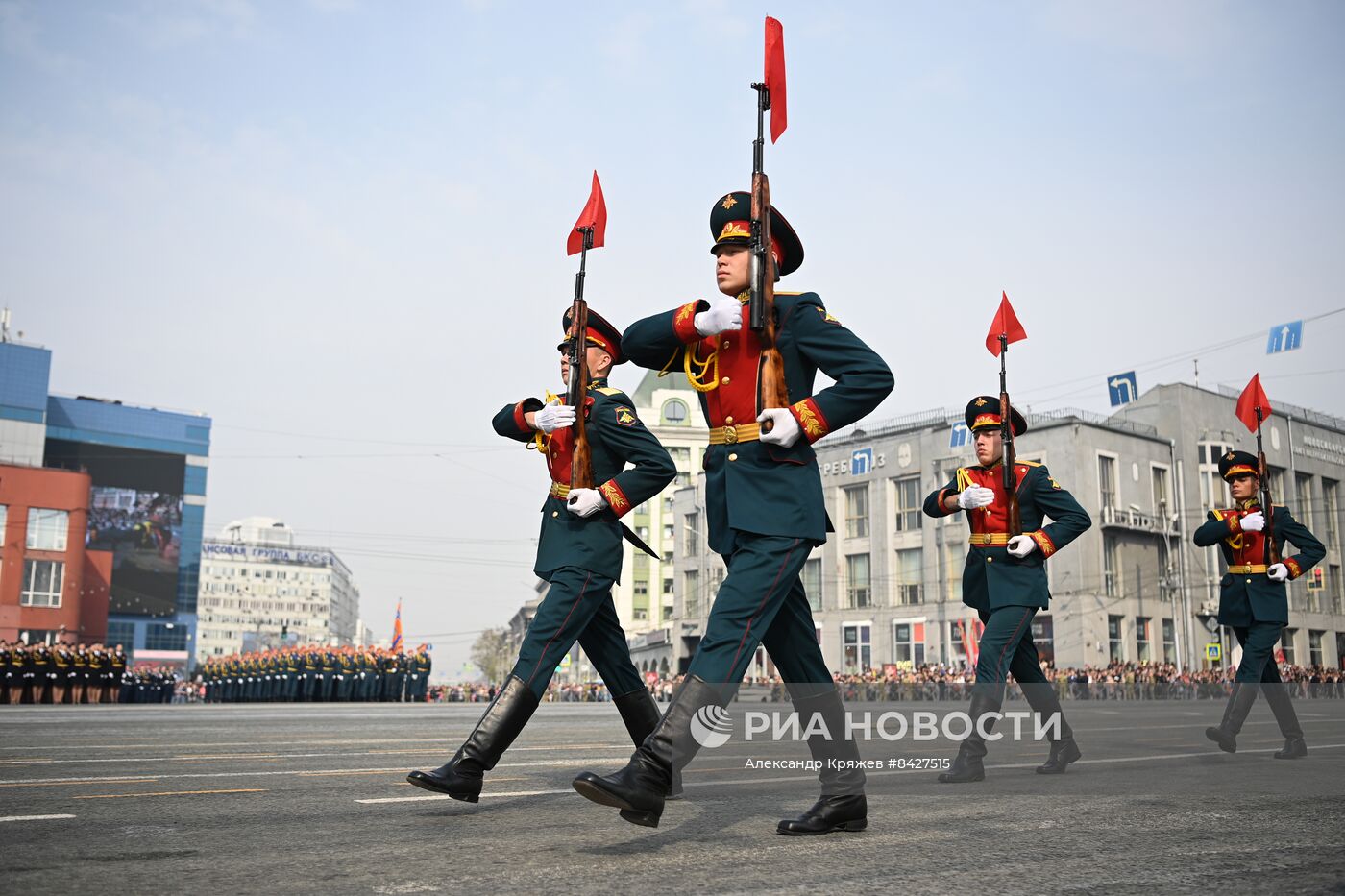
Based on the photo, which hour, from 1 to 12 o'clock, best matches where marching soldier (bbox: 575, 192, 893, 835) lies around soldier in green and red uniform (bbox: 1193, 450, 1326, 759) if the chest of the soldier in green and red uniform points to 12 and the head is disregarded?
The marching soldier is roughly at 11 o'clock from the soldier in green and red uniform.

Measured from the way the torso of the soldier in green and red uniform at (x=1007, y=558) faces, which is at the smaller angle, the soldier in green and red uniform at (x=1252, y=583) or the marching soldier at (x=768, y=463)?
the marching soldier

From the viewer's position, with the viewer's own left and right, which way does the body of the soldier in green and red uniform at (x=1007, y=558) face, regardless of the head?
facing the viewer and to the left of the viewer

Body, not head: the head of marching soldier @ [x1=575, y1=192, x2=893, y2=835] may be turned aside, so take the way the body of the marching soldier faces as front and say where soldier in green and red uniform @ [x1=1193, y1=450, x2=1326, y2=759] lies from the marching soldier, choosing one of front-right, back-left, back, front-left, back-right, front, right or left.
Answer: back

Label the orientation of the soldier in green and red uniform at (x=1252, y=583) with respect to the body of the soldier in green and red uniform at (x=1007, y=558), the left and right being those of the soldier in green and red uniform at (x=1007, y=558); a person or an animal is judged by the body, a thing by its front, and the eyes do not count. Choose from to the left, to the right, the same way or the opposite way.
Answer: the same way

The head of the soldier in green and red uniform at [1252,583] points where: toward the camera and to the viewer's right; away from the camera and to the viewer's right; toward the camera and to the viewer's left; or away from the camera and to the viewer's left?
toward the camera and to the viewer's left

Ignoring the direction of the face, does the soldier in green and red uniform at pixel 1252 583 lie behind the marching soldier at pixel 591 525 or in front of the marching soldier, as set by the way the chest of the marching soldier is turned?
behind

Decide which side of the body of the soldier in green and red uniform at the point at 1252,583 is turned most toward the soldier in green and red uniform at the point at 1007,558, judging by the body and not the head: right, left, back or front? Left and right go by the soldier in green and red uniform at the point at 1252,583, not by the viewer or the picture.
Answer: front

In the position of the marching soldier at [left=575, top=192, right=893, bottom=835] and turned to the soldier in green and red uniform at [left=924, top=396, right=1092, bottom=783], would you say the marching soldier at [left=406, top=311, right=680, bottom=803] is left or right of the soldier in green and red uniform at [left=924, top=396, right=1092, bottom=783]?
left

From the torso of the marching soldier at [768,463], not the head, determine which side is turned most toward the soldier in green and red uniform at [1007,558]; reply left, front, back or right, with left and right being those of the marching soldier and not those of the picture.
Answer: back

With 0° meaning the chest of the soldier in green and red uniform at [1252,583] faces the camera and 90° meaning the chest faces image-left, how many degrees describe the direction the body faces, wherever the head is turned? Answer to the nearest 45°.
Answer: approximately 45°

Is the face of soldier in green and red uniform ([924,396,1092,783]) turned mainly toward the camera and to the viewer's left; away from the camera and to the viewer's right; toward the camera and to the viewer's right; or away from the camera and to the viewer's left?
toward the camera and to the viewer's left

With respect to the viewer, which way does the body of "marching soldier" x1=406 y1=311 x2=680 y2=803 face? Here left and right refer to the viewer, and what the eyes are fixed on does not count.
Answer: facing to the left of the viewer

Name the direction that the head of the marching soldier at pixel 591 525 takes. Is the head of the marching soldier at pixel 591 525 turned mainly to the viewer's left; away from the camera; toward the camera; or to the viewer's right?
to the viewer's left

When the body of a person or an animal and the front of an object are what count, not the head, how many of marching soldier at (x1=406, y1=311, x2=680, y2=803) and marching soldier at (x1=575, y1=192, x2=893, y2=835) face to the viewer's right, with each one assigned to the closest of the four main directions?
0

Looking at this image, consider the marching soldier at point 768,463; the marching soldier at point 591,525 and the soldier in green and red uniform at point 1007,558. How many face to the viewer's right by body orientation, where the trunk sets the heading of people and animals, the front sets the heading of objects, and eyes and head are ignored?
0

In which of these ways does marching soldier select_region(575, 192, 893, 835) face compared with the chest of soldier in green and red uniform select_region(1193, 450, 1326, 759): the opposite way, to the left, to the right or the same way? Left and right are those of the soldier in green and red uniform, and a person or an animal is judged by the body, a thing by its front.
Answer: the same way

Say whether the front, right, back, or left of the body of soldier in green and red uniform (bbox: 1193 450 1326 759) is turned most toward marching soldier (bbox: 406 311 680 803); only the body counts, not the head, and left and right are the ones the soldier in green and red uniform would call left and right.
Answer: front
